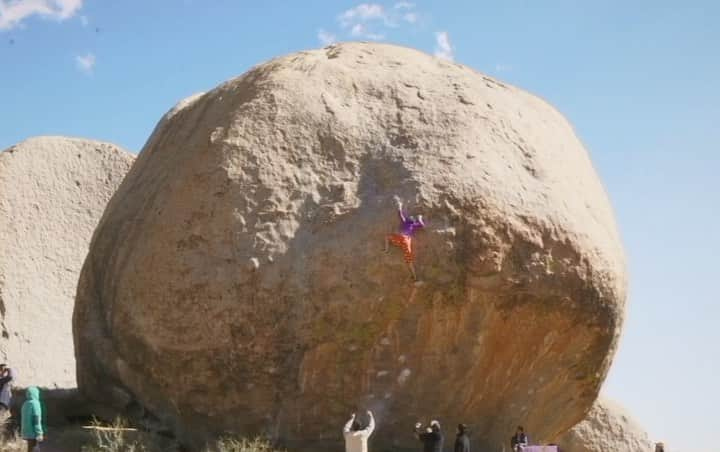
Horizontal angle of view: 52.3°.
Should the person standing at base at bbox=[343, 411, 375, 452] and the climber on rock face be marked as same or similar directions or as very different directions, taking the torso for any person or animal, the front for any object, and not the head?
same or similar directions

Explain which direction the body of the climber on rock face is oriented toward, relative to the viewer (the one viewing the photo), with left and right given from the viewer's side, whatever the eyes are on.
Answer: facing away from the viewer

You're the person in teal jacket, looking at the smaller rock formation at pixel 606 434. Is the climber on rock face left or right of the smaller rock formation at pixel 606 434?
right

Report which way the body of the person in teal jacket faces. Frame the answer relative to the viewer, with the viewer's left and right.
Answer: facing away from the viewer and to the right of the viewer

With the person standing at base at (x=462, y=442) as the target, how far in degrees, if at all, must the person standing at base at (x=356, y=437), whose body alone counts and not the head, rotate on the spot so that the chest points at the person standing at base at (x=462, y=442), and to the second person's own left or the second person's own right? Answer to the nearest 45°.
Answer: approximately 90° to the second person's own right

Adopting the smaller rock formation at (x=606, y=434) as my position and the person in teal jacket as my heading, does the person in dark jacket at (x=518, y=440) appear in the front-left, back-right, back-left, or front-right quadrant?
front-left

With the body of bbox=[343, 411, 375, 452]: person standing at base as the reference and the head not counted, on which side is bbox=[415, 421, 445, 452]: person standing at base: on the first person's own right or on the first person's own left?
on the first person's own right

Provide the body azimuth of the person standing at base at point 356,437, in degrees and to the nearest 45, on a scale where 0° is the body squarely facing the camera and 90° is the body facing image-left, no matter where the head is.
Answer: approximately 180°

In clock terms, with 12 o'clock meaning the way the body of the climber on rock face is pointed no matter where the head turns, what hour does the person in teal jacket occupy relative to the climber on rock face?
The person in teal jacket is roughly at 9 o'clock from the climber on rock face.

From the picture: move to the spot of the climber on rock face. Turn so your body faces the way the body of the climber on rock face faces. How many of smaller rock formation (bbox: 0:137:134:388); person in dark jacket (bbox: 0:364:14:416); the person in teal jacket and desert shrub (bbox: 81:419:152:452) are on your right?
0

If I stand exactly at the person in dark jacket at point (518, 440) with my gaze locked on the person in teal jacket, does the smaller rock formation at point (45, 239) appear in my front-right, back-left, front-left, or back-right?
front-right

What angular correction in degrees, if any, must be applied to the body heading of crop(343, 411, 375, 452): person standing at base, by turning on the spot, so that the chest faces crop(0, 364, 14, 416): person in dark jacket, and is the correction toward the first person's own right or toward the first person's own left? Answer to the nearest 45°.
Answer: approximately 90° to the first person's own left

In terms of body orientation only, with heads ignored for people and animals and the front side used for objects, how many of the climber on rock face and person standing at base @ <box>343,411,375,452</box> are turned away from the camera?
2

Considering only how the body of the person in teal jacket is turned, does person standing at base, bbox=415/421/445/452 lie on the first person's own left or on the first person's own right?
on the first person's own right
